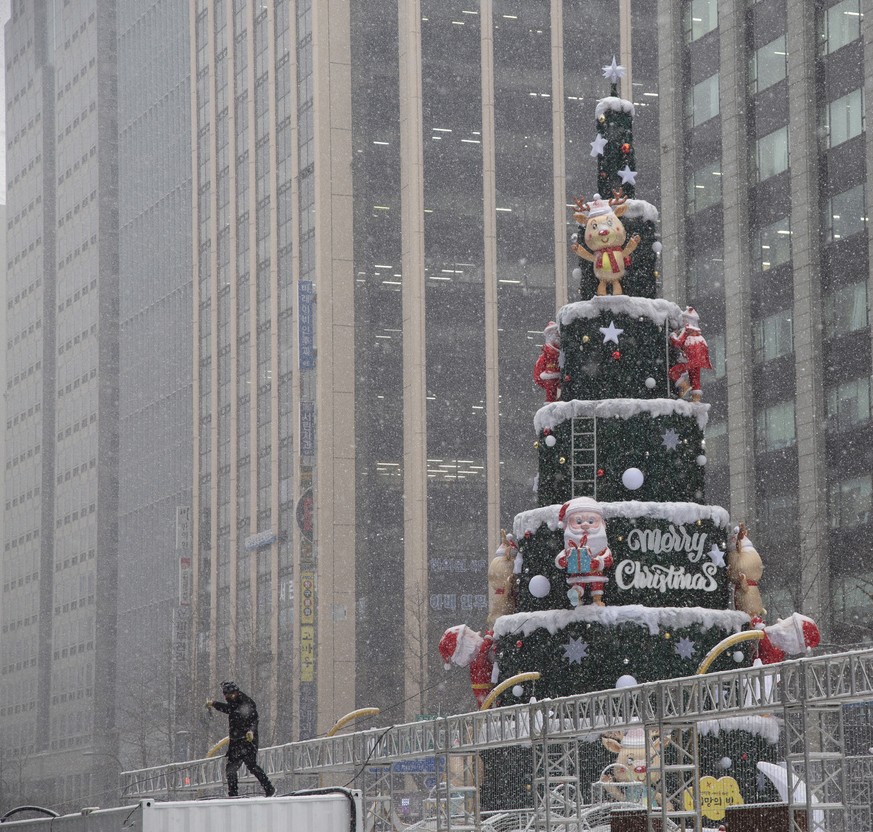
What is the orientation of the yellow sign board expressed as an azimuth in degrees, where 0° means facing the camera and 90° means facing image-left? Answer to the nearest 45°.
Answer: approximately 0°
